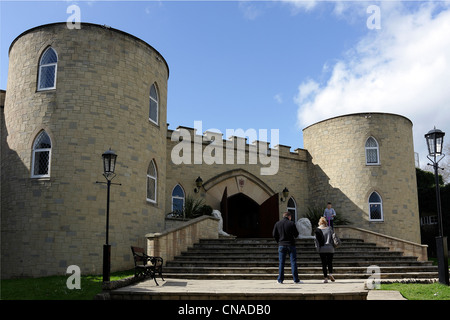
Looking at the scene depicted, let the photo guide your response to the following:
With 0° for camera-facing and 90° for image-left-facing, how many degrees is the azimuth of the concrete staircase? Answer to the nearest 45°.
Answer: approximately 0°

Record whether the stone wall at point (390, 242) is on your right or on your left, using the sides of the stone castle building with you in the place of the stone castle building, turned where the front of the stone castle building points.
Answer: on your left

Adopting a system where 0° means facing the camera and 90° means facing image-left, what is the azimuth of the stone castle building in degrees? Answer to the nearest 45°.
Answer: approximately 315°

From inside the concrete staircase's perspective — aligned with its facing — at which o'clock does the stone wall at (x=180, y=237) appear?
The stone wall is roughly at 3 o'clock from the concrete staircase.
